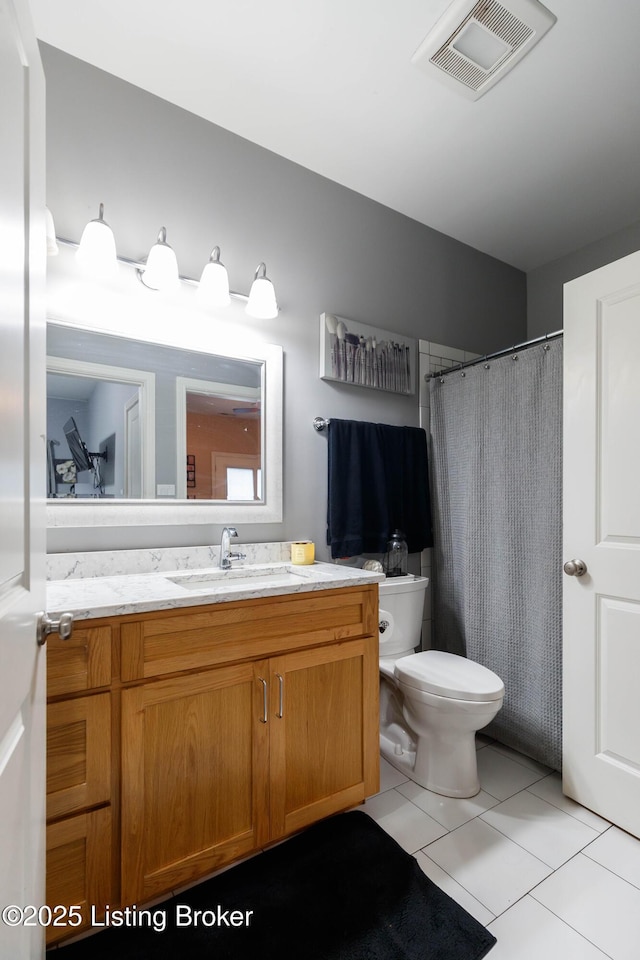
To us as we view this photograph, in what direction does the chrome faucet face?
facing the viewer and to the right of the viewer

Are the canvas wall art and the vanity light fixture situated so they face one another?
no

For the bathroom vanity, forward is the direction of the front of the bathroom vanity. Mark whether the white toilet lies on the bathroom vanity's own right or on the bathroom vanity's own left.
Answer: on the bathroom vanity's own left

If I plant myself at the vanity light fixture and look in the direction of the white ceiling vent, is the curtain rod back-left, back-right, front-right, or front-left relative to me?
front-left

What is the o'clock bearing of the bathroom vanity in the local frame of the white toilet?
The bathroom vanity is roughly at 3 o'clock from the white toilet.

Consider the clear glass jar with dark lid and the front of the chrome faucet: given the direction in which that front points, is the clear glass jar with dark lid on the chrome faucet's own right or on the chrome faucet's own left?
on the chrome faucet's own left

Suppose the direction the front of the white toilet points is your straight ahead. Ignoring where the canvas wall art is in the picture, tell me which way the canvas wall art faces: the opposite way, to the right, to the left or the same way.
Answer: the same way

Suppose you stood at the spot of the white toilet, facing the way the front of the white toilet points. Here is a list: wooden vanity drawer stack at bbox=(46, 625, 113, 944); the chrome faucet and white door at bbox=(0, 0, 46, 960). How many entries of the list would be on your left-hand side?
0

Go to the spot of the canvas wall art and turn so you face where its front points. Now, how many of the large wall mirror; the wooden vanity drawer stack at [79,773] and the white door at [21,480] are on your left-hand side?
0

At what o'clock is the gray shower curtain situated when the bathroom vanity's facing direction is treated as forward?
The gray shower curtain is roughly at 10 o'clock from the bathroom vanity.

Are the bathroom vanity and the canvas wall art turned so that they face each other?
no

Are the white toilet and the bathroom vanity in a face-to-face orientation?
no

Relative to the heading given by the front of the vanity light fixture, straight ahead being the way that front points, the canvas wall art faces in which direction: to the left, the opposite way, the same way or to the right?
the same way

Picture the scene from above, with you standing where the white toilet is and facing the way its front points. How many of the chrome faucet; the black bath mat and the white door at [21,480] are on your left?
0

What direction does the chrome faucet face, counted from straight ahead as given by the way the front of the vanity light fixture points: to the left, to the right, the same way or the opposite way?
the same way

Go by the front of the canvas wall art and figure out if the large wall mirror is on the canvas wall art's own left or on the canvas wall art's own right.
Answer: on the canvas wall art's own right
